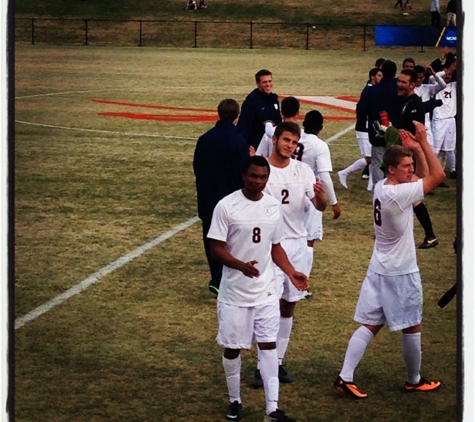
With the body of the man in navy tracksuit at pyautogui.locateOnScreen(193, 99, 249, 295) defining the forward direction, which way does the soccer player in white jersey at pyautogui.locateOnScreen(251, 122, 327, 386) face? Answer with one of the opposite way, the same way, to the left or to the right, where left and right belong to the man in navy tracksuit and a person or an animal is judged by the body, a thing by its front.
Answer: the opposite way

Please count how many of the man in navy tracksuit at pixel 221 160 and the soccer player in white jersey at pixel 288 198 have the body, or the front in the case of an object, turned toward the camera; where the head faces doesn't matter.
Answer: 1

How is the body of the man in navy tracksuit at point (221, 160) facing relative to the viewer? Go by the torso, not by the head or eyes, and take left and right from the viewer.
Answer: facing away from the viewer
